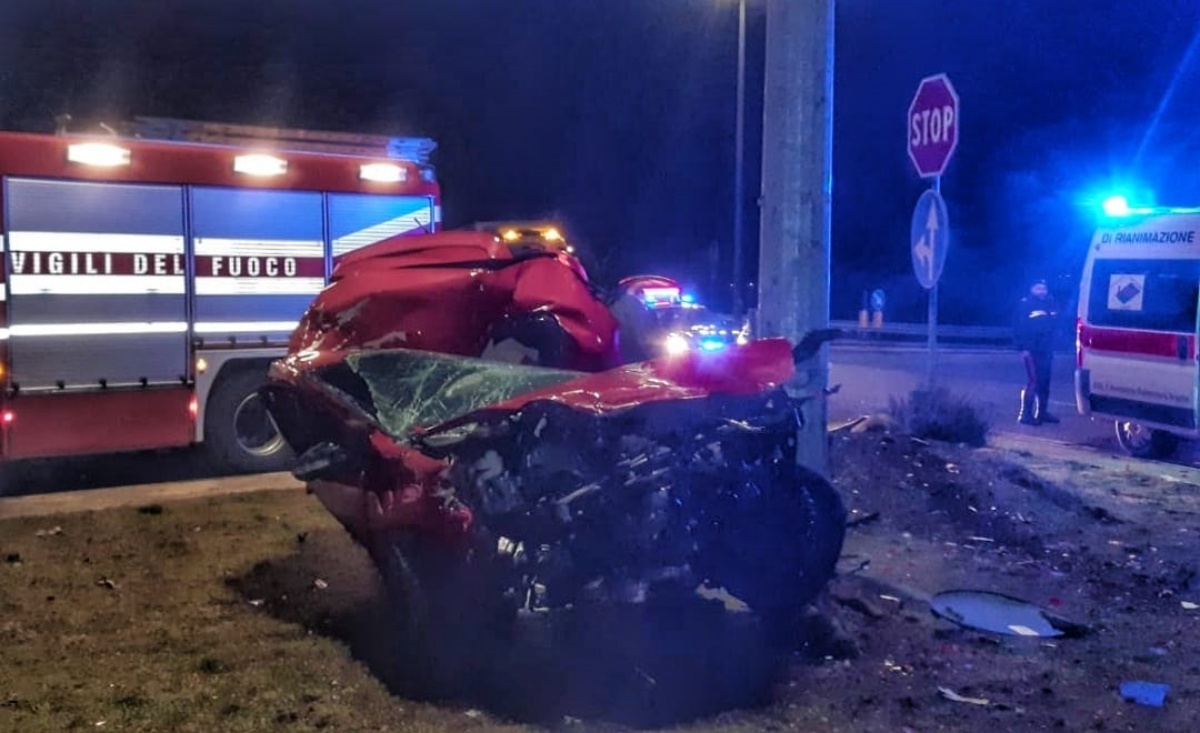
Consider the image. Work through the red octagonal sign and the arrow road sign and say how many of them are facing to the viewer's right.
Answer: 0

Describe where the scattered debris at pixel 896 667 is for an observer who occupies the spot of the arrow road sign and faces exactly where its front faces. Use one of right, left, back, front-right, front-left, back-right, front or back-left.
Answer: front-left

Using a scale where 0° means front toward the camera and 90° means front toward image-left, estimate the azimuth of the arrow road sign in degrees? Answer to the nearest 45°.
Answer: approximately 45°
